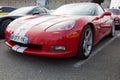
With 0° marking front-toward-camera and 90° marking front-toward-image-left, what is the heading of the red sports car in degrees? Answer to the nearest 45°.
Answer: approximately 45°
